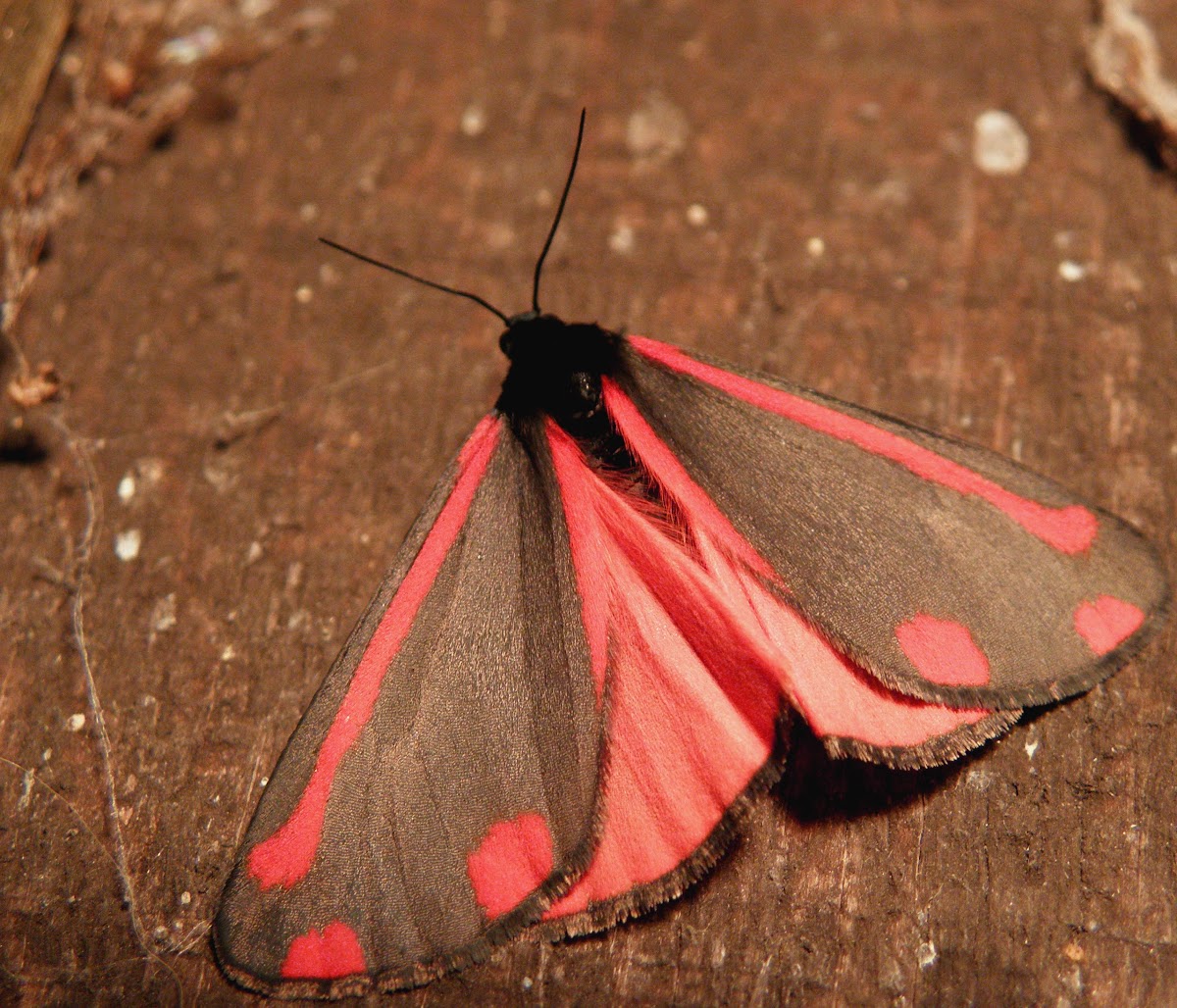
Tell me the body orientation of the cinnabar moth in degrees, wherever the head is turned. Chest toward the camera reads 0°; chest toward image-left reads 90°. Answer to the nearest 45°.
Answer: approximately 135°
